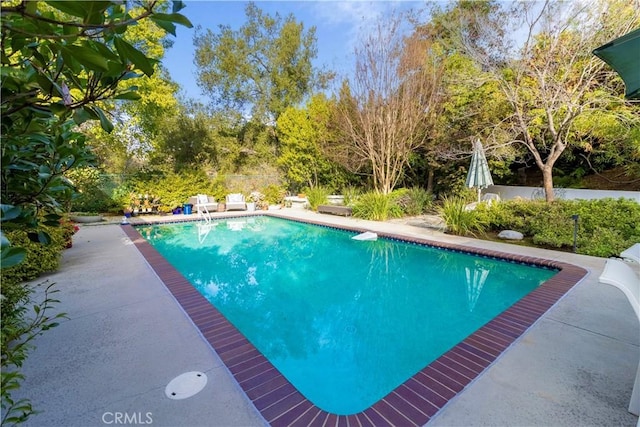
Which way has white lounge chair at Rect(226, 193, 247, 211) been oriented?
toward the camera

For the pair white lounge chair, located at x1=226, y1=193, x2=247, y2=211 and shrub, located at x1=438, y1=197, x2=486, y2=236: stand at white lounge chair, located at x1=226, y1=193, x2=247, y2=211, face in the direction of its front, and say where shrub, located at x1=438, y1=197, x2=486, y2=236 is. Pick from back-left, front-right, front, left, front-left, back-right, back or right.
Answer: front-left

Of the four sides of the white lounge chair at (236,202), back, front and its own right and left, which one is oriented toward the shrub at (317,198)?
left

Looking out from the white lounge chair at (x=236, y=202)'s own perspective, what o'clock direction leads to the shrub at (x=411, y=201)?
The shrub is roughly at 10 o'clock from the white lounge chair.
